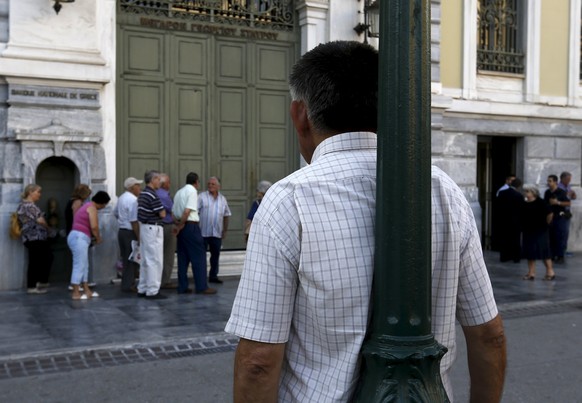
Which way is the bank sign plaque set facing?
toward the camera

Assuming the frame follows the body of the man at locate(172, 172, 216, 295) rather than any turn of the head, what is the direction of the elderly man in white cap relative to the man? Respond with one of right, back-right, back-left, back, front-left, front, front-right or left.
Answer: back-left

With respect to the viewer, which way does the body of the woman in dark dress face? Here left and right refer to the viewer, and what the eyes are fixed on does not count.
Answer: facing the viewer and to the left of the viewer

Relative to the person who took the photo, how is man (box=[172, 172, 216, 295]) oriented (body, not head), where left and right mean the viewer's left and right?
facing away from the viewer and to the right of the viewer

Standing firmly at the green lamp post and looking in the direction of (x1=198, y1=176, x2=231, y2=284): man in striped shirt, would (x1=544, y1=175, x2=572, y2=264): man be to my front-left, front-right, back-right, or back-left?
front-right

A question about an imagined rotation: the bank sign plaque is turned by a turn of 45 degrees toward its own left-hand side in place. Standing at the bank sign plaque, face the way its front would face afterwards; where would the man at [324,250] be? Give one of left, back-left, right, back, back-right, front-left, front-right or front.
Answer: front-right
